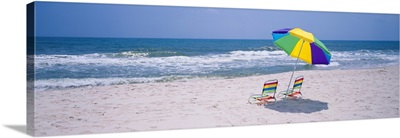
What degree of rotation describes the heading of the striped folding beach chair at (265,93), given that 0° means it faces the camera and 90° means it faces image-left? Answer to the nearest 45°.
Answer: approximately 45°

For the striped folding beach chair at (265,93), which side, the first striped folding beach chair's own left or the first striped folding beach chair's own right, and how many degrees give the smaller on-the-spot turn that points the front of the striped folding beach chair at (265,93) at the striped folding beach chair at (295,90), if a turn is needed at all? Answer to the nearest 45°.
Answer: approximately 180°
